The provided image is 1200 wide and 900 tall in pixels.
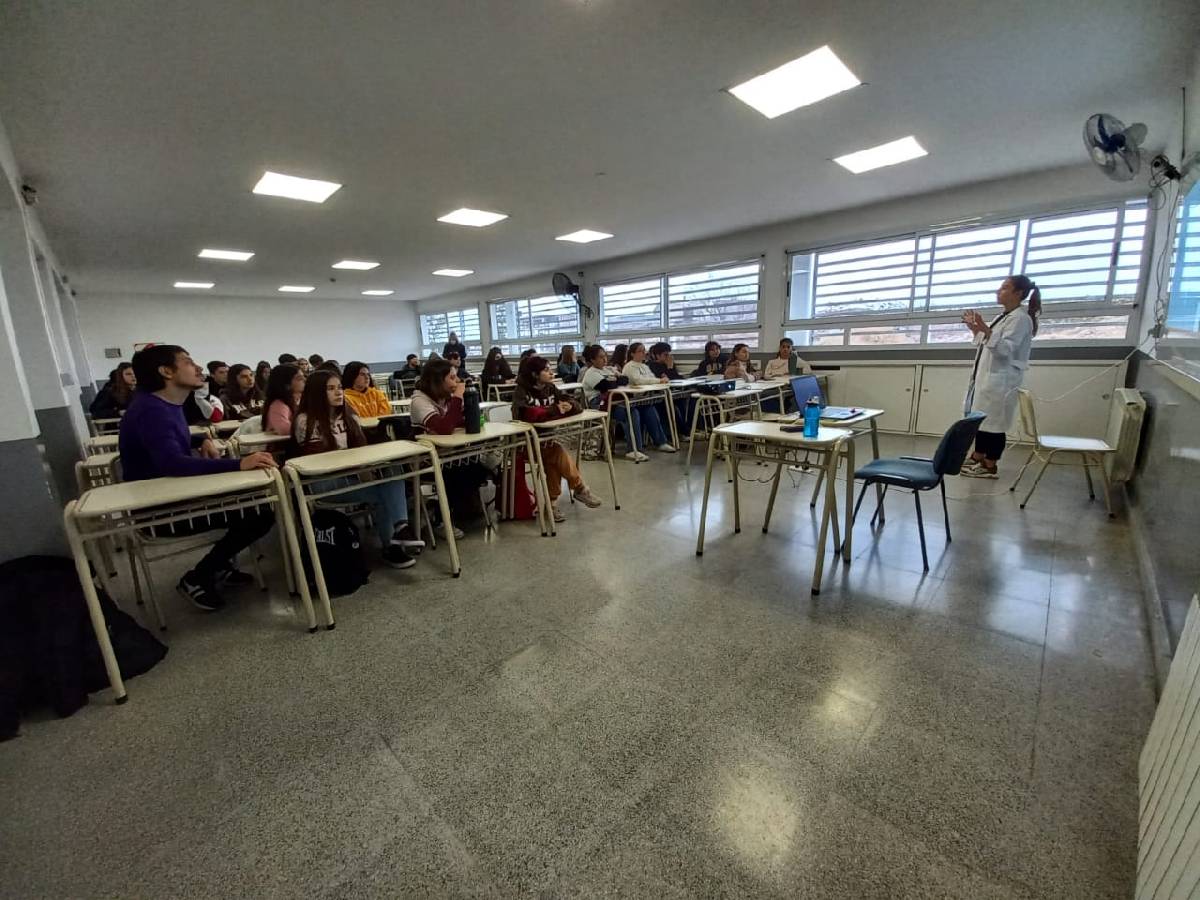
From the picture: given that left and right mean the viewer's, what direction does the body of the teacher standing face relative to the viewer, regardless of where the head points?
facing to the left of the viewer

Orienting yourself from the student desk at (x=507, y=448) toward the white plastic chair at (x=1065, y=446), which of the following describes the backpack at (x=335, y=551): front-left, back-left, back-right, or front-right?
back-right

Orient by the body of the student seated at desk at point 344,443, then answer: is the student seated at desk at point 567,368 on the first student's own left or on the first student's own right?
on the first student's own left

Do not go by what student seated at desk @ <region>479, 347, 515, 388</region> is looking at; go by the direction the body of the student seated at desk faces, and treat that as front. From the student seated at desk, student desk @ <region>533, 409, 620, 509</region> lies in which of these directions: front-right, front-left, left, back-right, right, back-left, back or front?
front-right

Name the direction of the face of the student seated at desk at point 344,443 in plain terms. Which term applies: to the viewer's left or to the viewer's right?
to the viewer's right

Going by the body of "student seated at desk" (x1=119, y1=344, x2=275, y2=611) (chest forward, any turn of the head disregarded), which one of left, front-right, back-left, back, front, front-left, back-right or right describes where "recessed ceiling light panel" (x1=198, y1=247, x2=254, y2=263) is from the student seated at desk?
left

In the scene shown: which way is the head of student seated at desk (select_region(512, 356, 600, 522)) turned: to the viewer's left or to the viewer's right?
to the viewer's right

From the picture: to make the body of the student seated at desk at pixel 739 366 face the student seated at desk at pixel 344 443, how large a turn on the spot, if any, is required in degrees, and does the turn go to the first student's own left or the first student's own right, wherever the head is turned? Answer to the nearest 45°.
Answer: approximately 90° to the first student's own right

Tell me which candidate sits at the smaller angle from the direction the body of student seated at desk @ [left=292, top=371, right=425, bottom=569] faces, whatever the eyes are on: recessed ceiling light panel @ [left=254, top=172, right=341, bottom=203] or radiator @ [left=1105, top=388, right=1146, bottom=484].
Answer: the radiator

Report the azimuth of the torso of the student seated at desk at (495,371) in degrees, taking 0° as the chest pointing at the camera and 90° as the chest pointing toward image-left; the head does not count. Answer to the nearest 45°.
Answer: approximately 315°
